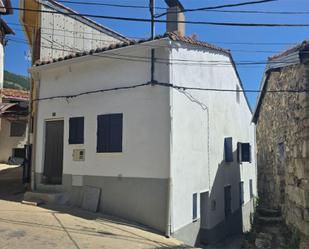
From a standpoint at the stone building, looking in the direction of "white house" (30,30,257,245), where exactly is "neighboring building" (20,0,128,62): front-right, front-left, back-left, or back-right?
front-right

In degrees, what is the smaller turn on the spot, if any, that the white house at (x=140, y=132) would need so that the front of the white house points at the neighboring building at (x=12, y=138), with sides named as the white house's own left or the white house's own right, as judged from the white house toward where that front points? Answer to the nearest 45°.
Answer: approximately 90° to the white house's own right

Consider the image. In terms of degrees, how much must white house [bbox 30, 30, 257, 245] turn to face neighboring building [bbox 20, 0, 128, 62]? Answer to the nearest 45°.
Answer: approximately 90° to its right

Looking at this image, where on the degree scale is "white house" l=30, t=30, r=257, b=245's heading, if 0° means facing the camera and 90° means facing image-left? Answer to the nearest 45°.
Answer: approximately 45°

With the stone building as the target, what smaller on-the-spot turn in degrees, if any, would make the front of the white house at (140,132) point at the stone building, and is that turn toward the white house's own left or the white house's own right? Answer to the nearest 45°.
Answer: approximately 135° to the white house's own left

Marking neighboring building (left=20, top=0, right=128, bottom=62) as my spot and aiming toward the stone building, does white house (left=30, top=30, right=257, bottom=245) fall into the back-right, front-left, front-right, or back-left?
front-right
